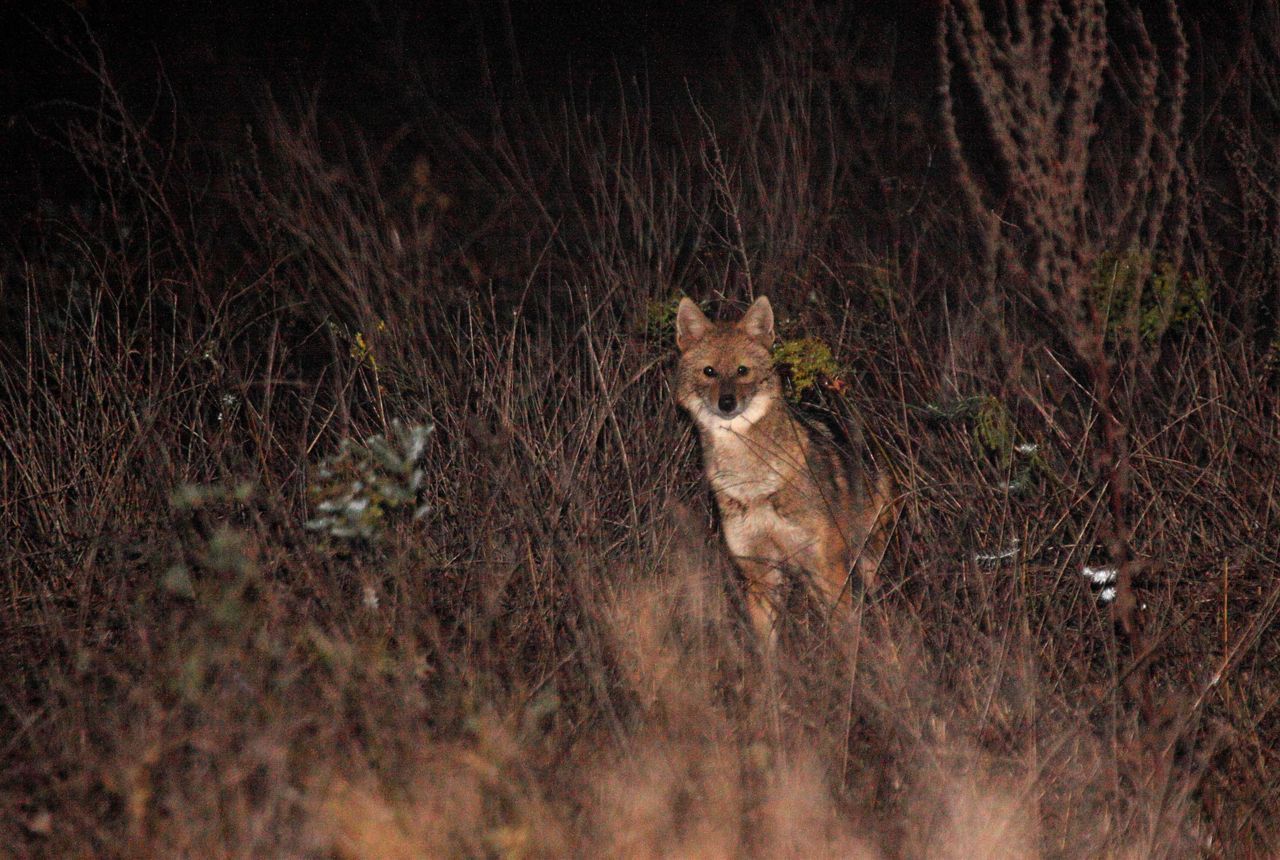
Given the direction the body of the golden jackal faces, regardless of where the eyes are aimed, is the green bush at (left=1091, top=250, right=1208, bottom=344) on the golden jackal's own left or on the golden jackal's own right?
on the golden jackal's own left

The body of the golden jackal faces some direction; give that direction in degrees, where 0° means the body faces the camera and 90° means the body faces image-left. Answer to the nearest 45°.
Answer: approximately 45°
